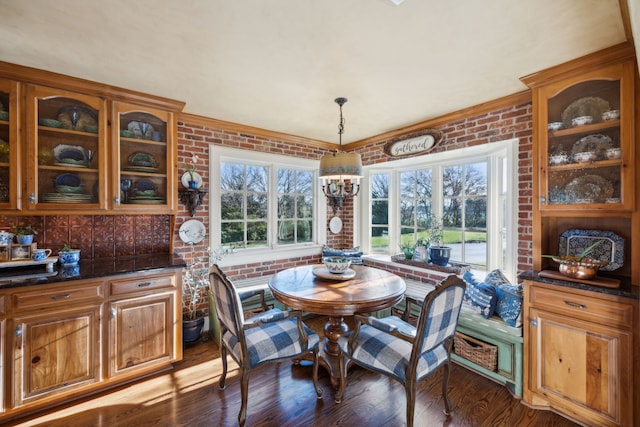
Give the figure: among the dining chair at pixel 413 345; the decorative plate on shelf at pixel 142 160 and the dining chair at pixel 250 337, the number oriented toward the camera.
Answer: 1

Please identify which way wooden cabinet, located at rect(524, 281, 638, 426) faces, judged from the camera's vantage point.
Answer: facing the viewer and to the left of the viewer

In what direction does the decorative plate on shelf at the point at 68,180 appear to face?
toward the camera

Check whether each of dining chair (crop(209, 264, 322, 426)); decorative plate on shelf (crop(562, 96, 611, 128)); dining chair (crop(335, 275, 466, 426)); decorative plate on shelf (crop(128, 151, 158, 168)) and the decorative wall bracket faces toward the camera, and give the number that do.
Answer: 3

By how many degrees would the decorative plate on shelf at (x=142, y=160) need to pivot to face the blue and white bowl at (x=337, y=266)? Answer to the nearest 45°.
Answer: approximately 45° to its left

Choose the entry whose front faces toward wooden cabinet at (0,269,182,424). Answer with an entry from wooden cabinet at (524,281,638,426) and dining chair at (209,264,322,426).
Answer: wooden cabinet at (524,281,638,426)

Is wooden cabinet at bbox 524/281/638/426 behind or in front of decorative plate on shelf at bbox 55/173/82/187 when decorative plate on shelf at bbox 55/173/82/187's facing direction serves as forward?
in front

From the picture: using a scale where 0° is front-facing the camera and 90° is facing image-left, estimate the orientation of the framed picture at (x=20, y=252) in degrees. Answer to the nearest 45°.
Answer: approximately 0°

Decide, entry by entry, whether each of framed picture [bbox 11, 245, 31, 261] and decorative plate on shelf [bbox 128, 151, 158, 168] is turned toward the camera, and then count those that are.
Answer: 2

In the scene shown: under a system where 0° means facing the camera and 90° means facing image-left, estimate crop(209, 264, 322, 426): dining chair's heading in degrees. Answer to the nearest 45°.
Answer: approximately 225°

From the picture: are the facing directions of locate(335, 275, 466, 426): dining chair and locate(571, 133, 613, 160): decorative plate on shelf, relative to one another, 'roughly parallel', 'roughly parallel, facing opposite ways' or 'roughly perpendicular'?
roughly perpendicular

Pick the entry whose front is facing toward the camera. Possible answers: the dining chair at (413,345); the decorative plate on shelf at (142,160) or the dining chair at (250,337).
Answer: the decorative plate on shelf

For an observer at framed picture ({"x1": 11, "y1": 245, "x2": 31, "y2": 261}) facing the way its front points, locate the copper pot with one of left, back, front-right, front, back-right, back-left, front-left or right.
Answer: front-left
